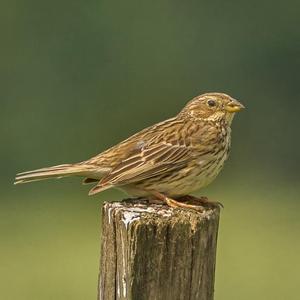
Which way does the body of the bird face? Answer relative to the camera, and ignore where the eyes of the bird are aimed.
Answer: to the viewer's right
